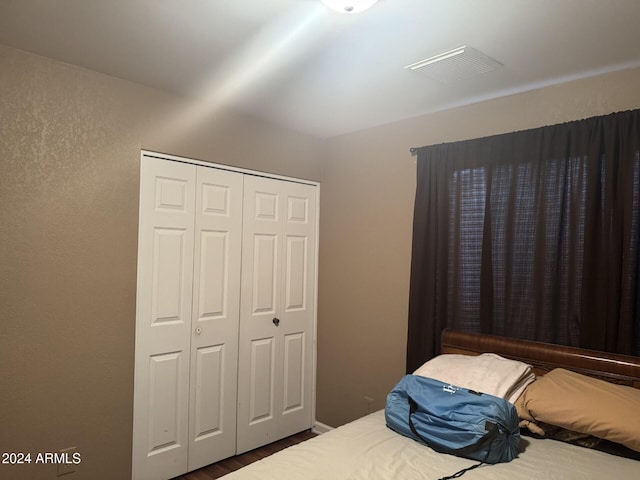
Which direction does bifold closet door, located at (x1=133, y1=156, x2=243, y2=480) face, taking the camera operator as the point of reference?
facing the viewer and to the right of the viewer

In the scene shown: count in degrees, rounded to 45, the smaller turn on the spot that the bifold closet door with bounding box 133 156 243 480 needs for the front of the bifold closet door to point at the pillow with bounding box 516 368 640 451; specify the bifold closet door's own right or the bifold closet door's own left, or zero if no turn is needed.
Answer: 0° — it already faces it

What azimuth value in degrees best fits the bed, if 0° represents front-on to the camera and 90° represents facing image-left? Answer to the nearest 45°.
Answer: approximately 45°

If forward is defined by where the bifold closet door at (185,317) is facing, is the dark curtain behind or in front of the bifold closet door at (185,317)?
in front

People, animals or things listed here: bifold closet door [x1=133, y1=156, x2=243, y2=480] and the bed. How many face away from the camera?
0

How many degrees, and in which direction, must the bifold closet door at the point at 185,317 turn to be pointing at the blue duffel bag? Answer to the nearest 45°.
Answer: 0° — it already faces it

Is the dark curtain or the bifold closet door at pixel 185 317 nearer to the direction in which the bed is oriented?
the bifold closet door

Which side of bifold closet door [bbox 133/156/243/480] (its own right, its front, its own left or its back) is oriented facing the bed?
front
